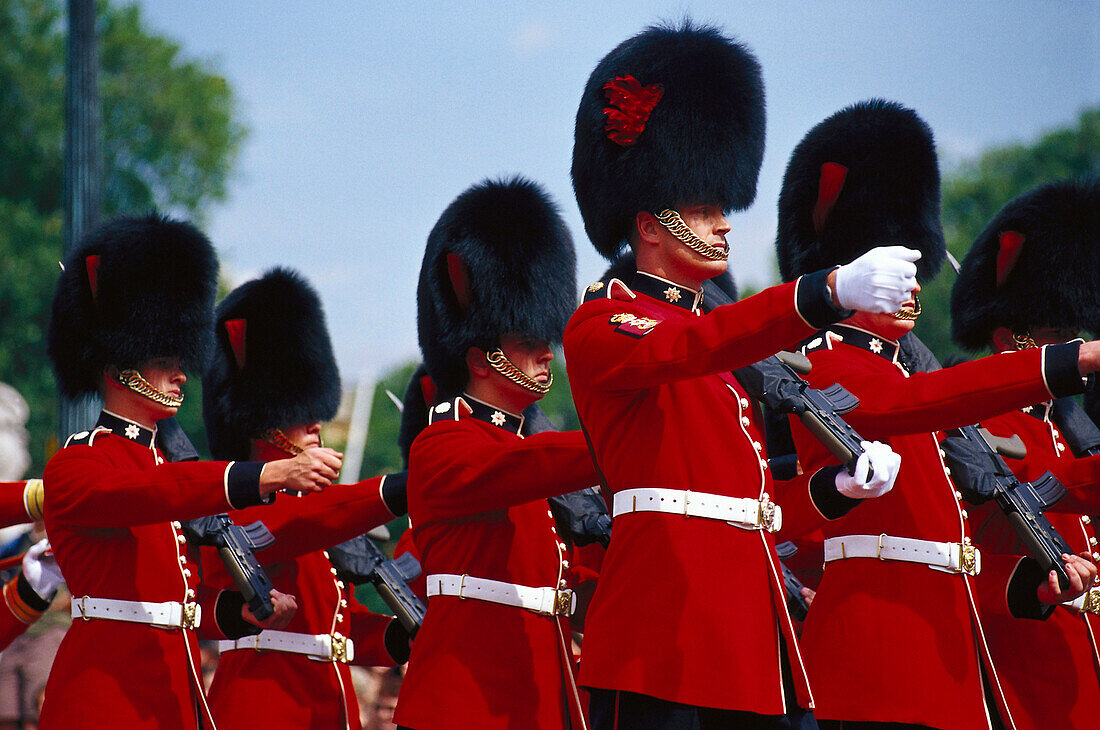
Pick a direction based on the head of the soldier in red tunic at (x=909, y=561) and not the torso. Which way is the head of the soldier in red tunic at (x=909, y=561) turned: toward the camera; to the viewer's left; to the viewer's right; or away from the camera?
to the viewer's right

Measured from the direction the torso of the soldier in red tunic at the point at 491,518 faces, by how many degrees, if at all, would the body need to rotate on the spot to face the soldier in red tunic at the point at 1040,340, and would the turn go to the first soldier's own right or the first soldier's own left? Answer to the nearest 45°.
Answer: approximately 45° to the first soldier's own left

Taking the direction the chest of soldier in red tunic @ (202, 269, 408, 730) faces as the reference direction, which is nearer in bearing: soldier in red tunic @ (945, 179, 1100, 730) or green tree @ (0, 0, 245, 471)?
the soldier in red tunic

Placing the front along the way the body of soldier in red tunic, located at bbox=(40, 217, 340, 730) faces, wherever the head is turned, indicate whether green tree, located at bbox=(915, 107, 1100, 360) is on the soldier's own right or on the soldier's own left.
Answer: on the soldier's own left

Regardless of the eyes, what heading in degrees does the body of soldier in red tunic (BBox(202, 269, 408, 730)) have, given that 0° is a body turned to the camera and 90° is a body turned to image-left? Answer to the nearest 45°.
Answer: approximately 315°

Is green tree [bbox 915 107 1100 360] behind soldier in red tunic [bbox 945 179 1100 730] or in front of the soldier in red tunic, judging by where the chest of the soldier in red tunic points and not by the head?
behind

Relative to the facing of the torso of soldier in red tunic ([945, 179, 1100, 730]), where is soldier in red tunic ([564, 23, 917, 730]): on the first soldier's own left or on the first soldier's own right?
on the first soldier's own right

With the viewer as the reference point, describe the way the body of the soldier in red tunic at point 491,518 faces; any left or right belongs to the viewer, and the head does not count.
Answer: facing the viewer and to the right of the viewer

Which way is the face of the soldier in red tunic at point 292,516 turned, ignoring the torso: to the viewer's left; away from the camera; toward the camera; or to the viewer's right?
to the viewer's right

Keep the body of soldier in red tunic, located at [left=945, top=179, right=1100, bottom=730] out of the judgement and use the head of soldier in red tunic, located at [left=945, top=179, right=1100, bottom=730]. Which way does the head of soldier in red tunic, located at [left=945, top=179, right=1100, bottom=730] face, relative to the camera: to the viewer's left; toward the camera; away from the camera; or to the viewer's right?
to the viewer's right

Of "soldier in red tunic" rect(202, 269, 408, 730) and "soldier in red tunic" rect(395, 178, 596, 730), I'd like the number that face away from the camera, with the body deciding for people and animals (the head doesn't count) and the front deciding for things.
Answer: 0

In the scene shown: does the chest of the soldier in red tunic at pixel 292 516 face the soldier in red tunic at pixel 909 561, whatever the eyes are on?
yes

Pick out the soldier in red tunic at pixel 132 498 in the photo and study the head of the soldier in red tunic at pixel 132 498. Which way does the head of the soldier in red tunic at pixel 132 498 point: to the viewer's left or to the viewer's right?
to the viewer's right

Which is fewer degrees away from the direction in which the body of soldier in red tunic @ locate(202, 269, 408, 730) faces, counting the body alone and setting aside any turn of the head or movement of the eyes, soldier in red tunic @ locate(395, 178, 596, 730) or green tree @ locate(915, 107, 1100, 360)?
the soldier in red tunic

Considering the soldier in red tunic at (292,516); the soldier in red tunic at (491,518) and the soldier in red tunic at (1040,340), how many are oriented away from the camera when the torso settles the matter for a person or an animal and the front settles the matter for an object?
0

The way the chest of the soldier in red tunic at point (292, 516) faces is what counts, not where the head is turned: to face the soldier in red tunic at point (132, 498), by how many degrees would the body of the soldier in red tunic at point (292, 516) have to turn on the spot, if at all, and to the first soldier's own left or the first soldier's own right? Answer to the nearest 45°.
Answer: approximately 90° to the first soldier's own right
